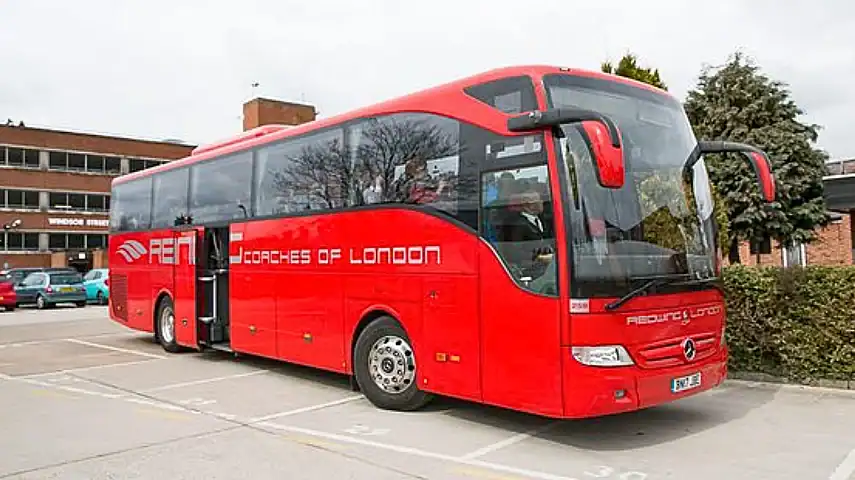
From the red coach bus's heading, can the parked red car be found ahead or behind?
behind

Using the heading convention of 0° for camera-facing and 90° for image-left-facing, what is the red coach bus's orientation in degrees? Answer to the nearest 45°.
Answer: approximately 315°

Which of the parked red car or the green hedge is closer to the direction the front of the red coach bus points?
the green hedge
